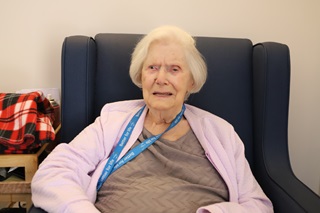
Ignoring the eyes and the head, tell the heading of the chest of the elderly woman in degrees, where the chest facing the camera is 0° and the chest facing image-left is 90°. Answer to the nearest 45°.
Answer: approximately 0°
